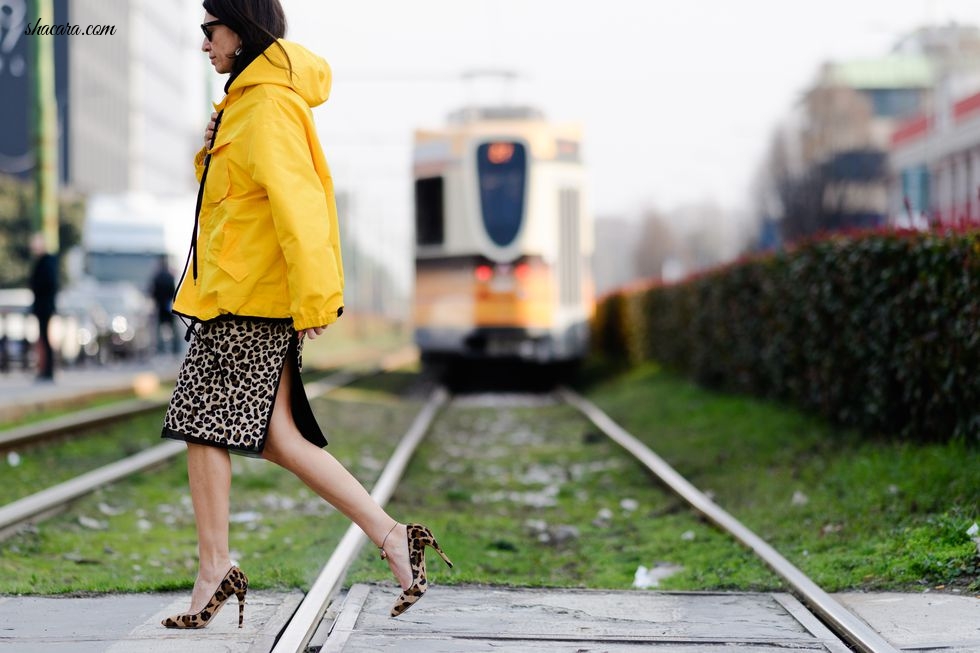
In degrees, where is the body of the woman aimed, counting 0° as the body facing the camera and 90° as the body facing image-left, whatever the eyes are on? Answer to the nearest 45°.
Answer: approximately 90°

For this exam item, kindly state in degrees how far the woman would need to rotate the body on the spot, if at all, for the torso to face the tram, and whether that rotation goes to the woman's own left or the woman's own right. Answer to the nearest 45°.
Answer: approximately 90° to the woman's own right

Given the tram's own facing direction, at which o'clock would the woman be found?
The woman is roughly at 6 o'clock from the tram.

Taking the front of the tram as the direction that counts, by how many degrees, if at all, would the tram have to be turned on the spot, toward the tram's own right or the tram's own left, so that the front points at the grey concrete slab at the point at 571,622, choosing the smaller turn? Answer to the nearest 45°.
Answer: approximately 180°

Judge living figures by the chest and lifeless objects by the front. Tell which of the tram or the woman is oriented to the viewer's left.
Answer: the woman

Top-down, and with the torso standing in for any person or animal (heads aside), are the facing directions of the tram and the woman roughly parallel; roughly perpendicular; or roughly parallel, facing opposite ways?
roughly perpendicular

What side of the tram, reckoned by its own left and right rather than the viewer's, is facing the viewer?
back

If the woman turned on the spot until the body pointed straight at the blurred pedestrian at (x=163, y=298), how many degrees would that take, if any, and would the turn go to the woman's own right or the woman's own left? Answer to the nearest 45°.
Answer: approximately 90° to the woman's own right

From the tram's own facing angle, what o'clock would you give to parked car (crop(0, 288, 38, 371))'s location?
The parked car is roughly at 10 o'clock from the tram.

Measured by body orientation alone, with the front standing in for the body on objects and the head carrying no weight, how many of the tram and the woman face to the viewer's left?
1

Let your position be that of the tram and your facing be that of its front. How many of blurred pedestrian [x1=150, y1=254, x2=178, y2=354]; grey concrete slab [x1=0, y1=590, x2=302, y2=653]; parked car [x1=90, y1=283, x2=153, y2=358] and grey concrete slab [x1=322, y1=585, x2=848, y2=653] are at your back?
2

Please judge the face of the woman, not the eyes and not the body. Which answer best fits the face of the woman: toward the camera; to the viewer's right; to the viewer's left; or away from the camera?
to the viewer's left

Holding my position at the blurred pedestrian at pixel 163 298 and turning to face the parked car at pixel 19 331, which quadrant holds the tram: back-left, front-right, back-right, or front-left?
back-left
